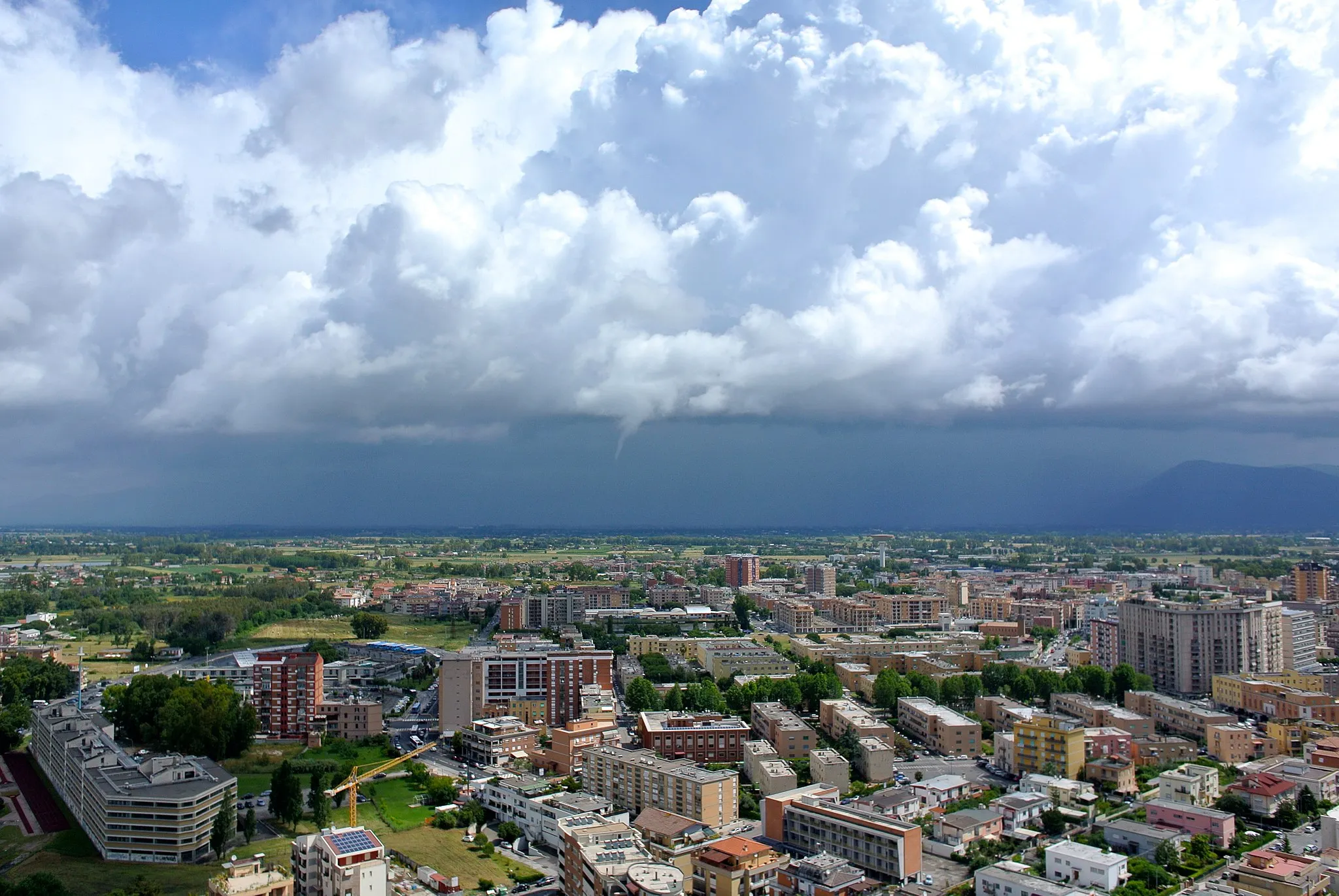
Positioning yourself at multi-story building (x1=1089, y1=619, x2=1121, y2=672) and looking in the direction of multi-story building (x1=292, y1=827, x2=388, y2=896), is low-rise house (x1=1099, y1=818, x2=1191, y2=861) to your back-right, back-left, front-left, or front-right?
front-left

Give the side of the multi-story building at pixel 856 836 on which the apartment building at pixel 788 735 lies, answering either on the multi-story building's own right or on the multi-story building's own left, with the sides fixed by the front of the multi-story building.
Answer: on the multi-story building's own right

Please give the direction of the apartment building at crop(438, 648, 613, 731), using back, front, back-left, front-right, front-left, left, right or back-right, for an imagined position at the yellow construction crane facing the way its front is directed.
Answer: front

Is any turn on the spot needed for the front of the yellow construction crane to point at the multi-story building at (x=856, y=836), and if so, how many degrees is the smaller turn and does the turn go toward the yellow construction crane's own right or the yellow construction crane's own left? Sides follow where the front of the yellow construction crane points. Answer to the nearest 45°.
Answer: approximately 90° to the yellow construction crane's own right

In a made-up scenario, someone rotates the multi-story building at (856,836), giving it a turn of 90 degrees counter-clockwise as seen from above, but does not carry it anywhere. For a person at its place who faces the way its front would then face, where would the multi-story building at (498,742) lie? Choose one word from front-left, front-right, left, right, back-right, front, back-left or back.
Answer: back

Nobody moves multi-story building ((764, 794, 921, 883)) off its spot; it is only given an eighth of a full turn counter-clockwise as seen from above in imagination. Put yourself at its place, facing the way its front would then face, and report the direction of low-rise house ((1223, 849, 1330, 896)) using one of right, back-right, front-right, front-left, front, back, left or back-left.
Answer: left

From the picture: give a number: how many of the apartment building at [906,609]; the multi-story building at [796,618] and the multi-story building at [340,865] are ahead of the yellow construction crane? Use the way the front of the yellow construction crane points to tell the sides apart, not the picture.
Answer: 2

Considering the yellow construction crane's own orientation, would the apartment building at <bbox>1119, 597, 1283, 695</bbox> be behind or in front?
in front

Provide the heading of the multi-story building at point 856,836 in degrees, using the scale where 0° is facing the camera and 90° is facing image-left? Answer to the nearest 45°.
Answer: approximately 45°

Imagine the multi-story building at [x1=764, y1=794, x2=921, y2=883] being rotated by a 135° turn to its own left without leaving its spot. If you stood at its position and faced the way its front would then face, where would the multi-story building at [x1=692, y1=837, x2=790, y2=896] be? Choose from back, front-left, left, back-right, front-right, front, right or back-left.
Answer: back-right

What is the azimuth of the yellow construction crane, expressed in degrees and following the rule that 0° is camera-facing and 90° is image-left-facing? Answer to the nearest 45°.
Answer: approximately 225°

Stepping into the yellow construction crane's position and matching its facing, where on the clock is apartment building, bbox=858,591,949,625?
The apartment building is roughly at 12 o'clock from the yellow construction crane.

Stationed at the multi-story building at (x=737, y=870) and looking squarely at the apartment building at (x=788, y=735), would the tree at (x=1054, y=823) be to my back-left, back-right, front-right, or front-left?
front-right

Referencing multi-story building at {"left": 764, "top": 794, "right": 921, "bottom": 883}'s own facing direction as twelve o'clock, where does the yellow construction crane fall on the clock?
The yellow construction crane is roughly at 2 o'clock from the multi-story building.

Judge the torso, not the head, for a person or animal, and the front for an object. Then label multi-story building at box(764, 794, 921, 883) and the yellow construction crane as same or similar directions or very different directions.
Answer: very different directions

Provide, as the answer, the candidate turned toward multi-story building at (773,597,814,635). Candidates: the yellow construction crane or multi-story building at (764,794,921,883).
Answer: the yellow construction crane

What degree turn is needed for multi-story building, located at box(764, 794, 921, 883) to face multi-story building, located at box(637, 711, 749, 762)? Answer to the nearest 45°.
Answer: approximately 90° to its right

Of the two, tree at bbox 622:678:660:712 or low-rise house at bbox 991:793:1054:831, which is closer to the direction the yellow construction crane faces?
the tree

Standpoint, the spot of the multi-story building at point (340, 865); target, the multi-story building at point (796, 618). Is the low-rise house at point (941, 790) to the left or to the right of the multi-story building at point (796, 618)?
right

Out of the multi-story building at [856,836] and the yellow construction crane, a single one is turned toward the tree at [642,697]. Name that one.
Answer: the yellow construction crane

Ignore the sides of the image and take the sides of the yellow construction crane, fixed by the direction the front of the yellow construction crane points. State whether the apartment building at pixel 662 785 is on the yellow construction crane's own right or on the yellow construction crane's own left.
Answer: on the yellow construction crane's own right
